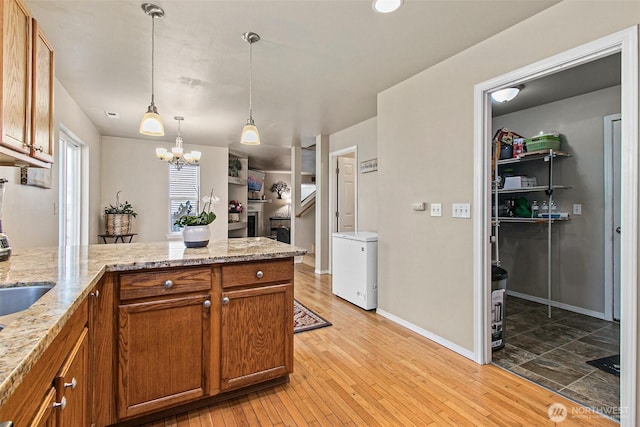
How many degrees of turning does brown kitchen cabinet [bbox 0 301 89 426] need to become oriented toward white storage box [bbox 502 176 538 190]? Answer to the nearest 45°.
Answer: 0° — it already faces it

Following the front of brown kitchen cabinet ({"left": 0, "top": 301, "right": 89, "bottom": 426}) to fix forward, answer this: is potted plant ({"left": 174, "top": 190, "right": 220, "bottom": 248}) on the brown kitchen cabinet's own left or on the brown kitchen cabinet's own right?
on the brown kitchen cabinet's own left

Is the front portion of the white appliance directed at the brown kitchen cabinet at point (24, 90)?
yes

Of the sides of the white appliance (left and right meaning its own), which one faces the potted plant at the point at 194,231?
front

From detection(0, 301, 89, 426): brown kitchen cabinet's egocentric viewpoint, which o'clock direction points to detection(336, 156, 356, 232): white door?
The white door is roughly at 11 o'clock from the brown kitchen cabinet.

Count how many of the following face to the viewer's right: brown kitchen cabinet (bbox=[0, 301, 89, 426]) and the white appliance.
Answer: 1

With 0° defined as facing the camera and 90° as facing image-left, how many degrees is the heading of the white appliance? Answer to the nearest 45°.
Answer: approximately 45°

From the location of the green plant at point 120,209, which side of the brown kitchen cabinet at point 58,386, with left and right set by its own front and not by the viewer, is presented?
left

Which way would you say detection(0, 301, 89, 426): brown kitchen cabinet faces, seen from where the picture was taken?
facing to the right of the viewer

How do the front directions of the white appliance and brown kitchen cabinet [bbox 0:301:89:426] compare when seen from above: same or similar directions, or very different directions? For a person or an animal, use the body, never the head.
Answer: very different directions

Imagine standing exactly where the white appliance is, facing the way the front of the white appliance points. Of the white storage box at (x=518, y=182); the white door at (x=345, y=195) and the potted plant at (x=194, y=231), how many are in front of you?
1

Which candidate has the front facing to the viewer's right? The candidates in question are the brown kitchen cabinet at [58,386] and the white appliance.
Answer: the brown kitchen cabinet

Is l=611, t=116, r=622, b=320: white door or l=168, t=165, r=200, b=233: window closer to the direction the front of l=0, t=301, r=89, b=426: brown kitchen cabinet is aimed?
the white door
